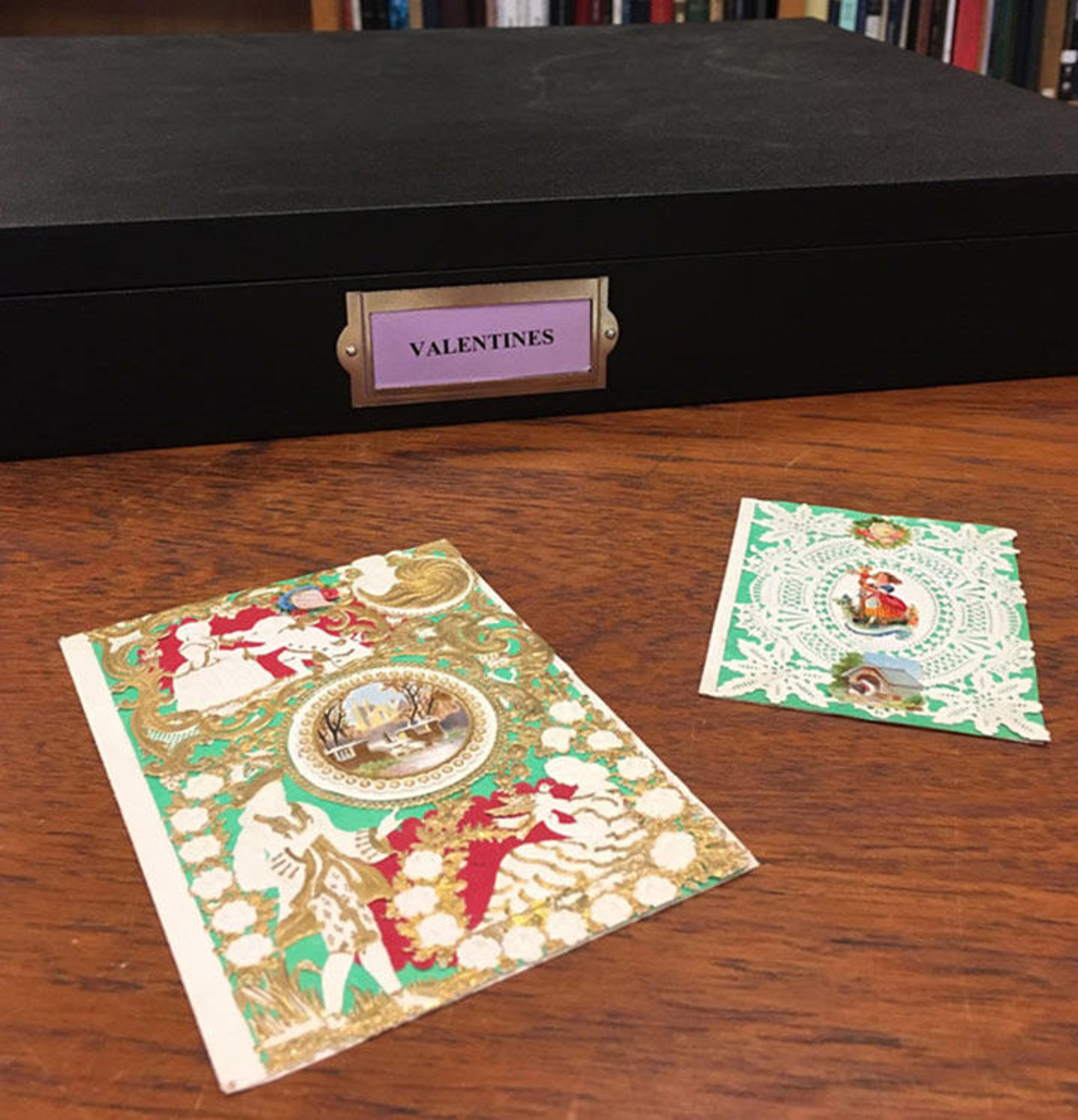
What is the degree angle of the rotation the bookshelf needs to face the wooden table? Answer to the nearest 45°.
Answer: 0° — it already faces it

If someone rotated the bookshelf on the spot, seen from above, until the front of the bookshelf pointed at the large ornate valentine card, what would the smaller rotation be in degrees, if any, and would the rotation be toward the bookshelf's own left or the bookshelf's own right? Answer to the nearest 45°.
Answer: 0° — it already faces it

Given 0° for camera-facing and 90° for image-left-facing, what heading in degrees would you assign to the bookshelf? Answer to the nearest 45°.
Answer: approximately 0°
